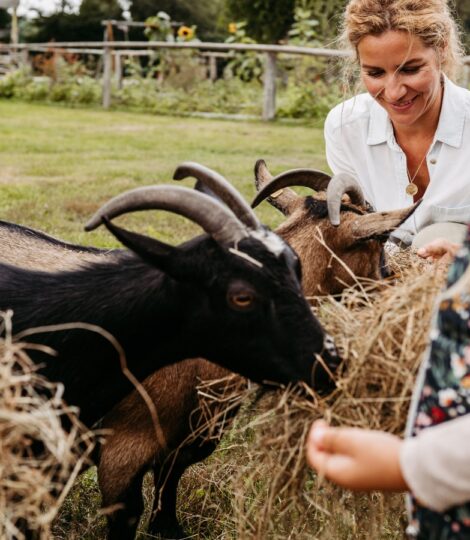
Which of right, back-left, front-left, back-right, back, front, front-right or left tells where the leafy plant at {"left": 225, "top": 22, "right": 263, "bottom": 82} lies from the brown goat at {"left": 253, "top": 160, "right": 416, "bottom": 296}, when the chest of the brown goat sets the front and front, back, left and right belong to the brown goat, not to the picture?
front-left

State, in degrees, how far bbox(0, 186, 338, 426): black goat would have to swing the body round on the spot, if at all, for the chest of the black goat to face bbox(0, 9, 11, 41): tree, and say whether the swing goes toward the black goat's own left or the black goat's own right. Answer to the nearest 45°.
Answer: approximately 90° to the black goat's own left

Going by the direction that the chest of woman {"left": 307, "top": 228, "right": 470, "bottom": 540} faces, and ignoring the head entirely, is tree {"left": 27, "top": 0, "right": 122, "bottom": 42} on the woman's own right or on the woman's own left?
on the woman's own right

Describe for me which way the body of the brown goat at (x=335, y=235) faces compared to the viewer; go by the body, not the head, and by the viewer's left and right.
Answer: facing away from the viewer and to the right of the viewer

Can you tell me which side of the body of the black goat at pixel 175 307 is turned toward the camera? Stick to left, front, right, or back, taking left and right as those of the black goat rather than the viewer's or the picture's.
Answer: right

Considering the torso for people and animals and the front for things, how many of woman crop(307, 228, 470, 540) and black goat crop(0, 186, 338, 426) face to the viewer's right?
1

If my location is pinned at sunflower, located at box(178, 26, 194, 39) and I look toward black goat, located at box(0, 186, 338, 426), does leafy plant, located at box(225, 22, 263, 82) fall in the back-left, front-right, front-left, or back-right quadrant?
front-left

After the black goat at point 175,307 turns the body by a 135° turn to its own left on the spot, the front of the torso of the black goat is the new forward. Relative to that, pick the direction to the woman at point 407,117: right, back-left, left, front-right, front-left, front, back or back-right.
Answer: right

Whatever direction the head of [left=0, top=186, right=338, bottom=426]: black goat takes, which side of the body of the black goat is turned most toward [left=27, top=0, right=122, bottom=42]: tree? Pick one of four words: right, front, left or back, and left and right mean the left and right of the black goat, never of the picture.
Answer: left

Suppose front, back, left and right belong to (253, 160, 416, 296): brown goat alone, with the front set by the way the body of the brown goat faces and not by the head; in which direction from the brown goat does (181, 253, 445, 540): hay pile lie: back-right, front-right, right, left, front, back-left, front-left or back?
back-right

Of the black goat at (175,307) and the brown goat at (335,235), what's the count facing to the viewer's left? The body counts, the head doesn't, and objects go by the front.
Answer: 0

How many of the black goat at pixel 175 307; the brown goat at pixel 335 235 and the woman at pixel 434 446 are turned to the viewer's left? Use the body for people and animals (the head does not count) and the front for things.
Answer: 1

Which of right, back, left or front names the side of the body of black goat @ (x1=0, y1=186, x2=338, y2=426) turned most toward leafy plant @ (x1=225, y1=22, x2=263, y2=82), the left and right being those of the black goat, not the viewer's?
left

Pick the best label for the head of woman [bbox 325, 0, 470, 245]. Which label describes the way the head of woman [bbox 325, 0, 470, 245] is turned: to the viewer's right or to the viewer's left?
to the viewer's left

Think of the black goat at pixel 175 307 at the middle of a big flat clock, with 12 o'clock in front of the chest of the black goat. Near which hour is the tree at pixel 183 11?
The tree is roughly at 9 o'clock from the black goat.

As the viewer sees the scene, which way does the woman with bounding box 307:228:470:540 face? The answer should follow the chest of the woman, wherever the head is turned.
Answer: to the viewer's left

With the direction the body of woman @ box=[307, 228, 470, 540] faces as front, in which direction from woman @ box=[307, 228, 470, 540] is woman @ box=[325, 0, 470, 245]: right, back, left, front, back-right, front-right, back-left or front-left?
right

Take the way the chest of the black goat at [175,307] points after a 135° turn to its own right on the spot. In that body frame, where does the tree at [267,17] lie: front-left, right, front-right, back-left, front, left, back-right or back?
back-right
